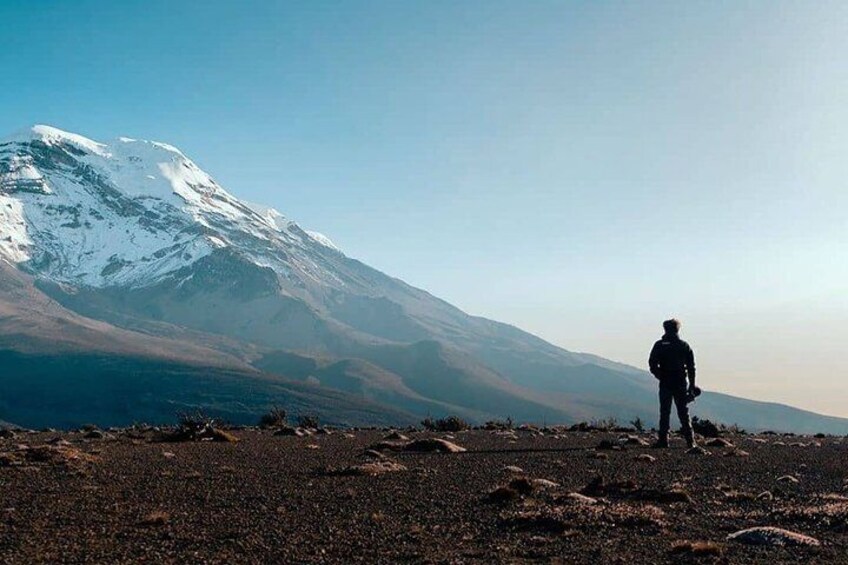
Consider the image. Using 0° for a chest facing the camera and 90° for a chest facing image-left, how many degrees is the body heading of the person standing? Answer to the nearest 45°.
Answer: approximately 180°

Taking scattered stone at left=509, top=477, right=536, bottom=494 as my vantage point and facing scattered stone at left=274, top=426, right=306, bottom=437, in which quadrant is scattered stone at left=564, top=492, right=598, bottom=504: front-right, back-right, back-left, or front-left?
back-right

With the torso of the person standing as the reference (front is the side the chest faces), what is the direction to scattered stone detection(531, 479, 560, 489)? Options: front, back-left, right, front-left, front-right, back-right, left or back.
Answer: back

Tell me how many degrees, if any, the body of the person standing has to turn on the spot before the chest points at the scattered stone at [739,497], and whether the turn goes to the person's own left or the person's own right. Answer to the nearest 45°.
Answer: approximately 180°

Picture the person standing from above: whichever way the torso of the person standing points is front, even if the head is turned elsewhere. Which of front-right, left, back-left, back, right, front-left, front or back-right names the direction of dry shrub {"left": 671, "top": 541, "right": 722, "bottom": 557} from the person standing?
back

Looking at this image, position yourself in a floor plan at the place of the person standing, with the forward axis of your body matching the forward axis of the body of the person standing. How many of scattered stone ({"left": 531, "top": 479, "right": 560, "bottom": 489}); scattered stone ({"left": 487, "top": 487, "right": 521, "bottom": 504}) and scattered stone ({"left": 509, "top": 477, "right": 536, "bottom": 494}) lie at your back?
3

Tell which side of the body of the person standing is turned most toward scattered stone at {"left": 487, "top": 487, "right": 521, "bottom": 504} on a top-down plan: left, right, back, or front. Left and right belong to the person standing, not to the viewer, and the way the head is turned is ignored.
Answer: back

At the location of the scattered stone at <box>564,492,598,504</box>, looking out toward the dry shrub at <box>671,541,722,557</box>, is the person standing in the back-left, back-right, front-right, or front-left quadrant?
back-left

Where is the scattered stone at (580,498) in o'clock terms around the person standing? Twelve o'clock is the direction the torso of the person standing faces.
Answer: The scattered stone is roughly at 6 o'clock from the person standing.

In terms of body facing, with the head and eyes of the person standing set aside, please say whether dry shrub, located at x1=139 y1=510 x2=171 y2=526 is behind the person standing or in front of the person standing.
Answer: behind

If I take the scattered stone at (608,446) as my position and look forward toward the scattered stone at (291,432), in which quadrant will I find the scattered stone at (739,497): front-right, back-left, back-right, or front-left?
back-left

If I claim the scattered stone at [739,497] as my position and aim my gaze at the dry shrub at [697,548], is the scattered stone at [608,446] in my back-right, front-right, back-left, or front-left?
back-right

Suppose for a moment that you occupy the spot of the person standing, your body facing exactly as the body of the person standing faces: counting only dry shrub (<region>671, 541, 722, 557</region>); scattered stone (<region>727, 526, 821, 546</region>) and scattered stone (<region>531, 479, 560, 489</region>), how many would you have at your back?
3
